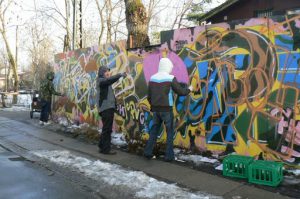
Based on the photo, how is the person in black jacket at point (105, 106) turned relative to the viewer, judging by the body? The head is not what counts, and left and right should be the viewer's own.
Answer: facing to the right of the viewer

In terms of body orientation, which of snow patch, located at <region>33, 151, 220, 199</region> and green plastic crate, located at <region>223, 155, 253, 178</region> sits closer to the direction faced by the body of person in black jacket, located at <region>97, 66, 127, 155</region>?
the green plastic crate

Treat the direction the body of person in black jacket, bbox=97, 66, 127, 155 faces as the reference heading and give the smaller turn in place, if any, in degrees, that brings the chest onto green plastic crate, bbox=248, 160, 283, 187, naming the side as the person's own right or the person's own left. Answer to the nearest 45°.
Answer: approximately 45° to the person's own right

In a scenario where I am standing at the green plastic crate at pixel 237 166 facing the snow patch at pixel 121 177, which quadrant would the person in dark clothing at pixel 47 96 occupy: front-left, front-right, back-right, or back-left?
front-right

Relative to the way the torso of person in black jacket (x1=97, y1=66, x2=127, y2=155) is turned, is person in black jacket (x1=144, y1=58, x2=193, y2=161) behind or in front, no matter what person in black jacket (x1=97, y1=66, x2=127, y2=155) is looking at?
in front

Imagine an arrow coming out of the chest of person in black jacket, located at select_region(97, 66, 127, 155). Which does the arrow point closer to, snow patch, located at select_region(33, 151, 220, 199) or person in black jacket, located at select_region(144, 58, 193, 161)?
the person in black jacket

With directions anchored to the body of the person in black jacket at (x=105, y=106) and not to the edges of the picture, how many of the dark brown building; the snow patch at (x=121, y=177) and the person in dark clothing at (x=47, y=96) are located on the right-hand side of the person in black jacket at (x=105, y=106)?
1

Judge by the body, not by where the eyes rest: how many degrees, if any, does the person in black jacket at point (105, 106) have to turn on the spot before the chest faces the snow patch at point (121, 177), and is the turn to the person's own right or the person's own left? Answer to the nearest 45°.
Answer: approximately 90° to the person's own right
